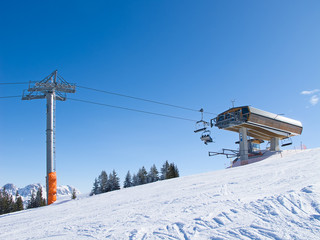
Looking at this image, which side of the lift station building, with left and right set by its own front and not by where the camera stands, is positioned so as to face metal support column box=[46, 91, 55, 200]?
front

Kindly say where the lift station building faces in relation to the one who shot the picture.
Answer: facing the viewer and to the left of the viewer
